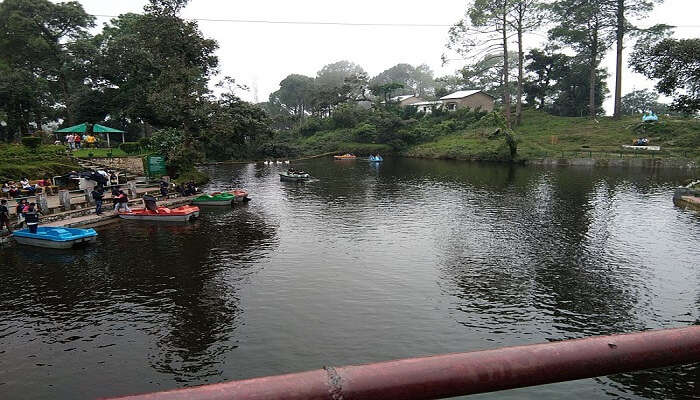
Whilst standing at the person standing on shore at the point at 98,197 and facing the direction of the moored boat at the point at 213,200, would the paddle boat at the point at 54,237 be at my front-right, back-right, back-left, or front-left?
back-right

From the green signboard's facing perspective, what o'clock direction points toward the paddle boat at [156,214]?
The paddle boat is roughly at 12 o'clock from the green signboard.

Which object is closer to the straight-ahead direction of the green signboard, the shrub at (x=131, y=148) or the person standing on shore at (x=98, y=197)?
the person standing on shore

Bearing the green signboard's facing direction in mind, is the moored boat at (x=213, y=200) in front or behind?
in front

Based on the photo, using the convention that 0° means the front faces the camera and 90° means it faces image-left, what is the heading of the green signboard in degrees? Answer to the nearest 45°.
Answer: approximately 0°

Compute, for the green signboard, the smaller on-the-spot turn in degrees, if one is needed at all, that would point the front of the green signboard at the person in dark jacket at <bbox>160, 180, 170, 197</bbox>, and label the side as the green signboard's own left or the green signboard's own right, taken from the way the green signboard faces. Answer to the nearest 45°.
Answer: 0° — it already faces them

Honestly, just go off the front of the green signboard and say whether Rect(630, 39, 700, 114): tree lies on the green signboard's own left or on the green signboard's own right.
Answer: on the green signboard's own left

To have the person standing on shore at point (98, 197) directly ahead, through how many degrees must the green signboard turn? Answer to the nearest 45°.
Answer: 0° — it already faces them

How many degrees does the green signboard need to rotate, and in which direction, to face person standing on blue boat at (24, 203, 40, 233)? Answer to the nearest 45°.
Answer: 0° — it already faces them

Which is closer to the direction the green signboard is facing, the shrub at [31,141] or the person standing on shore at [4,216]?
the person standing on shore

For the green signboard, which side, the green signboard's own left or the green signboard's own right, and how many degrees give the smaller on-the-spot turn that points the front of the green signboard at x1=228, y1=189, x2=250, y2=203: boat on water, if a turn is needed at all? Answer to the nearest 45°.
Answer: approximately 45° to the green signboard's own left
